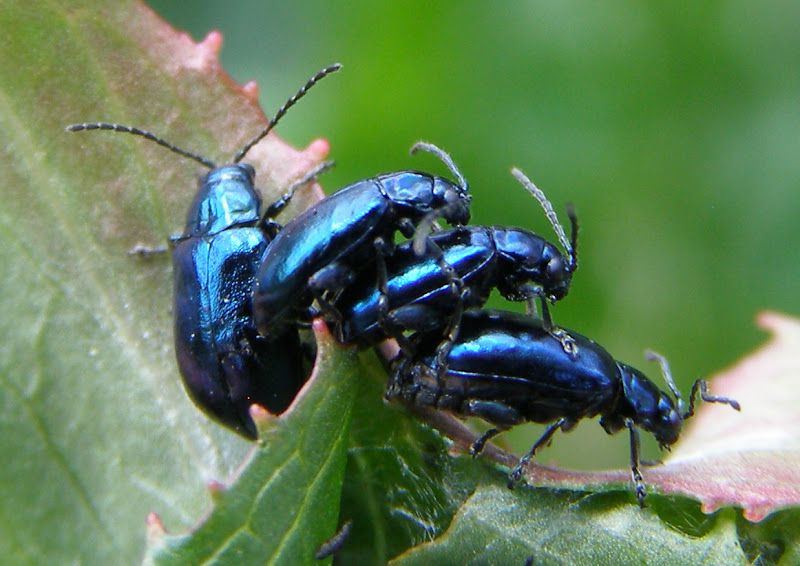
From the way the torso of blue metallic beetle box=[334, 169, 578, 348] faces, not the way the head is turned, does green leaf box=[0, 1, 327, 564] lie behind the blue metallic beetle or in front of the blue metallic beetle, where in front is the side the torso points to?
behind

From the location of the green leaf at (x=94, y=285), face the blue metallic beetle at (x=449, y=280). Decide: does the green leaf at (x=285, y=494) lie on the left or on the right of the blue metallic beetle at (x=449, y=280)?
right

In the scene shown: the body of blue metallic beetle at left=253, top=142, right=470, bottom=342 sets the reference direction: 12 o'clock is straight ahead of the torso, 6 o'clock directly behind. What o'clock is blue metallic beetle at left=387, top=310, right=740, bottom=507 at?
blue metallic beetle at left=387, top=310, right=740, bottom=507 is roughly at 1 o'clock from blue metallic beetle at left=253, top=142, right=470, bottom=342.

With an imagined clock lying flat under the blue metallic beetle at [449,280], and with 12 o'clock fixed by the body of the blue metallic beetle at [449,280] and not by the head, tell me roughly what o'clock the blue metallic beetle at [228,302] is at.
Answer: the blue metallic beetle at [228,302] is roughly at 6 o'clock from the blue metallic beetle at [449,280].

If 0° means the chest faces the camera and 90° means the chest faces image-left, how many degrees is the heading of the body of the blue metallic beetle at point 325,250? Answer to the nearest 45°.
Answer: approximately 270°

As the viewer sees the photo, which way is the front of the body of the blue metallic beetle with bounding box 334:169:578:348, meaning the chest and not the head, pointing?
to the viewer's right

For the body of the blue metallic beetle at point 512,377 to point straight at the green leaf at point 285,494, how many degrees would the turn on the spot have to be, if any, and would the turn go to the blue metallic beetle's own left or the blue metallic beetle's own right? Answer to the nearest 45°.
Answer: approximately 135° to the blue metallic beetle's own right

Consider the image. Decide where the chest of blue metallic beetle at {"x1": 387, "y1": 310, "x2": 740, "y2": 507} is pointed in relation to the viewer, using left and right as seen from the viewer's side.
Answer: facing to the right of the viewer

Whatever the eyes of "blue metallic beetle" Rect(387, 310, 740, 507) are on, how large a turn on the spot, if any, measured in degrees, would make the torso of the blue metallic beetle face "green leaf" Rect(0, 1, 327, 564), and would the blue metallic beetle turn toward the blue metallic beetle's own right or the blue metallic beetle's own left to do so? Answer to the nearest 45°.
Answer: approximately 180°
